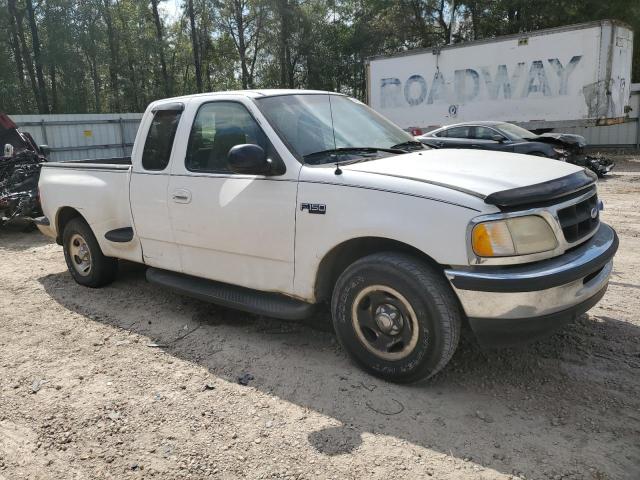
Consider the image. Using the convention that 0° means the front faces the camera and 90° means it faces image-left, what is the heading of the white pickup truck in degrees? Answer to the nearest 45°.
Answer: approximately 315°

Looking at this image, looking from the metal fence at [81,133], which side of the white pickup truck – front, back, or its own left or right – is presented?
back

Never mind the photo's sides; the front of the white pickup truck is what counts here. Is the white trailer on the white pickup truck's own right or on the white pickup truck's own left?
on the white pickup truck's own left
